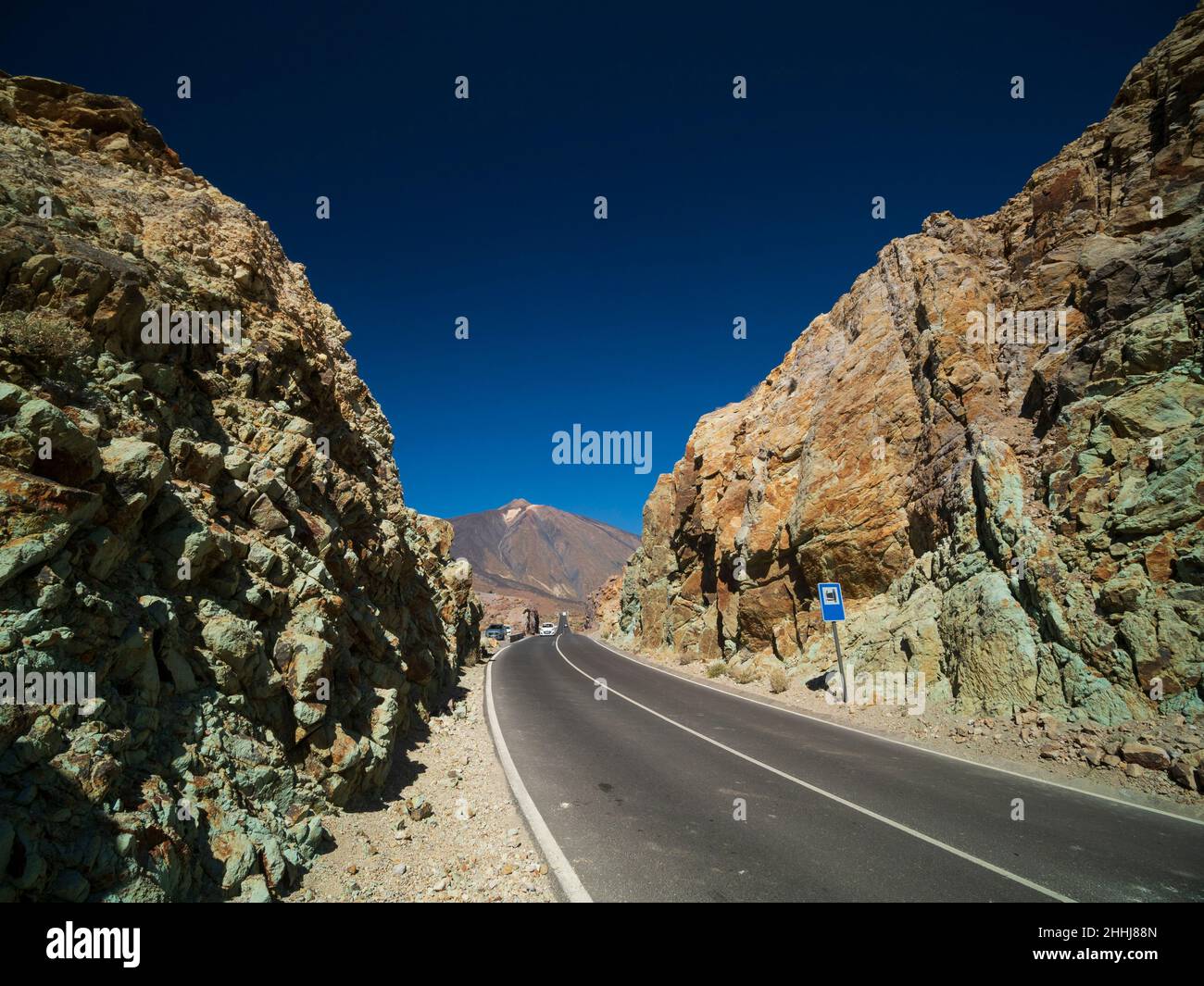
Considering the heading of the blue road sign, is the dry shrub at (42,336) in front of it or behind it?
in front

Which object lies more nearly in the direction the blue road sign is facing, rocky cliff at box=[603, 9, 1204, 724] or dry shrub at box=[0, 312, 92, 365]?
the dry shrub

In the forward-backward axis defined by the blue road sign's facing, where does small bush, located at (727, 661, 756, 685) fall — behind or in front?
behind

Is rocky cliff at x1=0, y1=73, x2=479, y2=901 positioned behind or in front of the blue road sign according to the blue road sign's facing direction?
in front

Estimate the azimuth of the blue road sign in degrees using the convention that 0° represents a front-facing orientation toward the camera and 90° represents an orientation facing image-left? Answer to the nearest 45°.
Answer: approximately 0°
